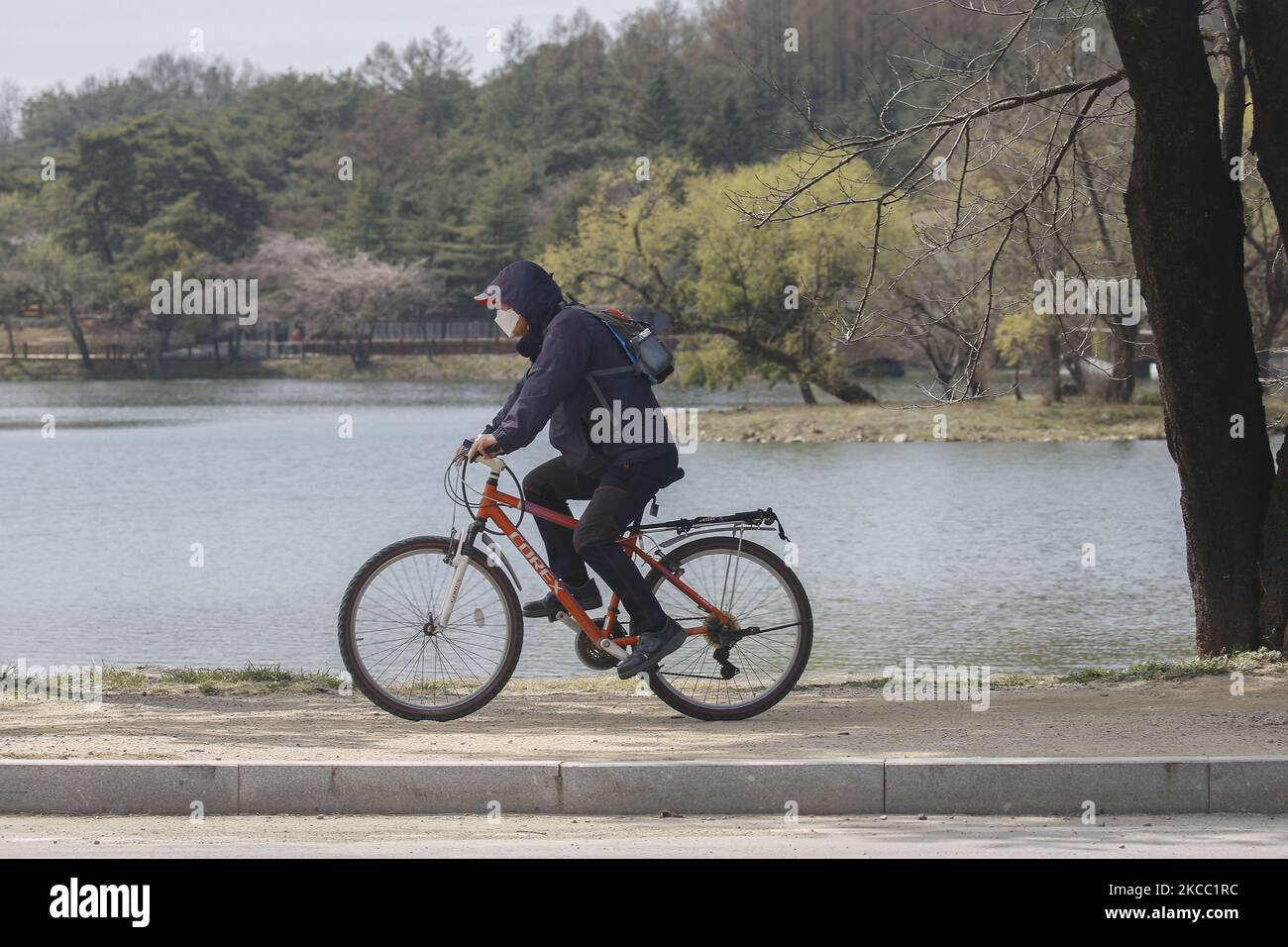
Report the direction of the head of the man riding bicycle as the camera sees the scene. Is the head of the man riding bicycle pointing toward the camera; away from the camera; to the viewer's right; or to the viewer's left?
to the viewer's left

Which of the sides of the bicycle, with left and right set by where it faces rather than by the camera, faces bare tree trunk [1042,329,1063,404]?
right

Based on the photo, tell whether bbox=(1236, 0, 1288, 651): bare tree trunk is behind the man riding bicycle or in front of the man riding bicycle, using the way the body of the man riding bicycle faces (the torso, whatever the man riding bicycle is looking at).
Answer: behind

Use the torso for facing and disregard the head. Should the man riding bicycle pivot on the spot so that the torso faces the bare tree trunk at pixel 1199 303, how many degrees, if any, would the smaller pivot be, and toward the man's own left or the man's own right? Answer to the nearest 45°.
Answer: approximately 135° to the man's own right

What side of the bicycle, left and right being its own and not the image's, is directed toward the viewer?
left

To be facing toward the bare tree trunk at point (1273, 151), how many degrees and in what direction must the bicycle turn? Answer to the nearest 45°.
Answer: approximately 135° to its right

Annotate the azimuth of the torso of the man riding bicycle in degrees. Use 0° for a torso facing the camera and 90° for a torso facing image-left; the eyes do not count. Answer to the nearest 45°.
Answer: approximately 90°

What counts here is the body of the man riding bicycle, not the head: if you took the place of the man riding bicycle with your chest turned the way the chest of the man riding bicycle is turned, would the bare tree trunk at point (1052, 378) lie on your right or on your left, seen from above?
on your right
